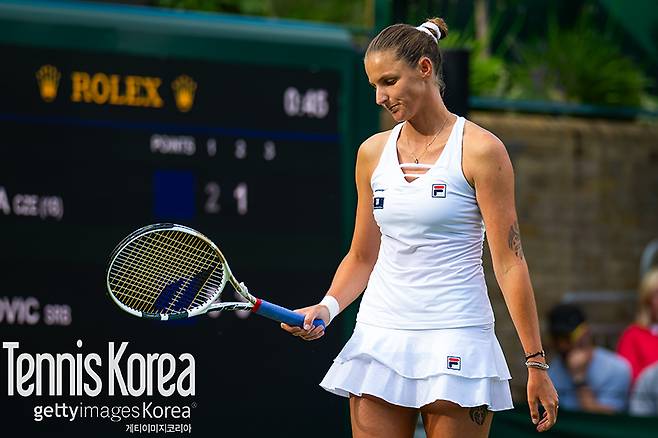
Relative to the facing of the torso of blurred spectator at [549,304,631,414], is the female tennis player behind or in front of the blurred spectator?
in front

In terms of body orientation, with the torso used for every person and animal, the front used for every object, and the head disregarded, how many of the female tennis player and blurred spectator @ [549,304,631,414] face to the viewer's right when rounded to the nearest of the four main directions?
0

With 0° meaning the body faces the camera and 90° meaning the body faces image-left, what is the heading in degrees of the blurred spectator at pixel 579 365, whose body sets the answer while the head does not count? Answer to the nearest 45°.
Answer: approximately 45°

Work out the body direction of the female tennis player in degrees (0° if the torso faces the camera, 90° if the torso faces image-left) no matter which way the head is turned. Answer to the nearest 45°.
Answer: approximately 45°

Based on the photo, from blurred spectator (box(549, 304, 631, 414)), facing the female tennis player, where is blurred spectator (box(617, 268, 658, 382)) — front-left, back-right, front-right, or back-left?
back-left
